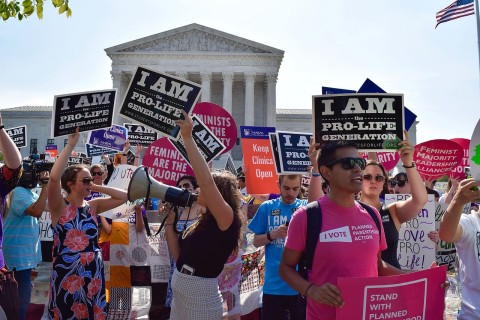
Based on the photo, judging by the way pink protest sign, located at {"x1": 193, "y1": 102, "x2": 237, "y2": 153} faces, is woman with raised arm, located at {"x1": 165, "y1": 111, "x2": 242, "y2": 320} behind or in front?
in front

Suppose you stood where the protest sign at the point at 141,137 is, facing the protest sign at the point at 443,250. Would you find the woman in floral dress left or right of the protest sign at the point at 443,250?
right

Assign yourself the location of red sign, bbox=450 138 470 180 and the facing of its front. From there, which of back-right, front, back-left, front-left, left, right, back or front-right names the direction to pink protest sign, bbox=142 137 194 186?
front-right

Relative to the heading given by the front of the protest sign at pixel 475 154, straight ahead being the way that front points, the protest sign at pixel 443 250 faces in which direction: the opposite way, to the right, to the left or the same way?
the same way

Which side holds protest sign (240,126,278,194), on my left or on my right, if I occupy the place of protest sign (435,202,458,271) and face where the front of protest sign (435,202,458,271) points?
on my right

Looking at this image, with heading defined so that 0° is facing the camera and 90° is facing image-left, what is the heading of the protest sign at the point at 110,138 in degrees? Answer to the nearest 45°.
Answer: approximately 0°

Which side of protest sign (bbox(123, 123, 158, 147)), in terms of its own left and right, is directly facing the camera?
front

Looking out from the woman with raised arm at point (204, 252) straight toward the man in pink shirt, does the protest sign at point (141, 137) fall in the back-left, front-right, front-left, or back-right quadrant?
back-left

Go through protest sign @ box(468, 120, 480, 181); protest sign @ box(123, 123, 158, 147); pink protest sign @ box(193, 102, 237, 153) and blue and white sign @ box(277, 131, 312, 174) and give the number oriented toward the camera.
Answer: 4

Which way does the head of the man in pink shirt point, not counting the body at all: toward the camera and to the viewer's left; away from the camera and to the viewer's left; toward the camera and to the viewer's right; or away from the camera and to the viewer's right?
toward the camera and to the viewer's right

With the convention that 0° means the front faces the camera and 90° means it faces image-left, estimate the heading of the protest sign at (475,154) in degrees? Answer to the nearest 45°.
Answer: approximately 0°

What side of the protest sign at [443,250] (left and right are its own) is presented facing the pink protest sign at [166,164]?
right

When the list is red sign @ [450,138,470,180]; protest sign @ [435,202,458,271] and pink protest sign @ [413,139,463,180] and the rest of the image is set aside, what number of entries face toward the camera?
3

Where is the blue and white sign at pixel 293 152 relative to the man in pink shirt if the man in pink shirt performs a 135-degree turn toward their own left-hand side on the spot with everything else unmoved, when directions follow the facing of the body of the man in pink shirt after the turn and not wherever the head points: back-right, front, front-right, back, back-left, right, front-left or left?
front

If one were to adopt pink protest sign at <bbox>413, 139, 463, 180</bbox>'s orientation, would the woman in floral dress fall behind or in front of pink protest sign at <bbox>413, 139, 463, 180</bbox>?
in front

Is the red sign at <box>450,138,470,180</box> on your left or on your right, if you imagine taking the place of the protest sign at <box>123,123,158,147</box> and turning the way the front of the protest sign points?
on your left
